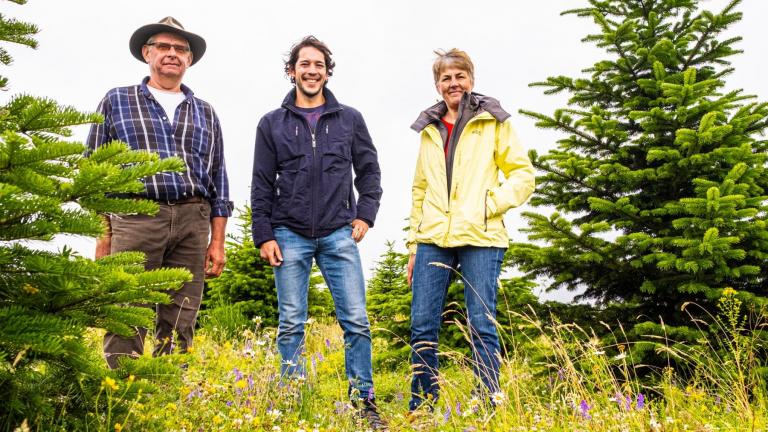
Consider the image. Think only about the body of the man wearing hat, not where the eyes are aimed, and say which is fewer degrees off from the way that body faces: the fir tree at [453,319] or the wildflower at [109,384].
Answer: the wildflower

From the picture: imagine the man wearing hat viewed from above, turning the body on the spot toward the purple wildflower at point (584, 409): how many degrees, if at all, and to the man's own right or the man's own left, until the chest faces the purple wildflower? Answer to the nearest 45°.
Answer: approximately 45° to the man's own left

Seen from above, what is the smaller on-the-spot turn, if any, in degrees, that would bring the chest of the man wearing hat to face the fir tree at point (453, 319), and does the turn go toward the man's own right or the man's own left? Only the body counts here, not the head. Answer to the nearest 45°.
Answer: approximately 135° to the man's own left

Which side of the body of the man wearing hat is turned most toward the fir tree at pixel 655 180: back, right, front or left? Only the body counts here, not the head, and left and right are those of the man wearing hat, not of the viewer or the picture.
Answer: left

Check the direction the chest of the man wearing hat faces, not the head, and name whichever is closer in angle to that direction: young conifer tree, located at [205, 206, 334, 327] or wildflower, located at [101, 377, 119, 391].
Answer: the wildflower

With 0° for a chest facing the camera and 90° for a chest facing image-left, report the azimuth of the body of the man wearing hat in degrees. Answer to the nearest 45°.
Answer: approximately 0°

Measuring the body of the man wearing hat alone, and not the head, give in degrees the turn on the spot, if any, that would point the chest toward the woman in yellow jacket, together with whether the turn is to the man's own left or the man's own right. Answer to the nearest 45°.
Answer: approximately 45° to the man's own left

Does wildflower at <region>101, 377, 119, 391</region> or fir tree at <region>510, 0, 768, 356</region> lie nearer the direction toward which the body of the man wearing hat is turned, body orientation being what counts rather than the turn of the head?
the wildflower

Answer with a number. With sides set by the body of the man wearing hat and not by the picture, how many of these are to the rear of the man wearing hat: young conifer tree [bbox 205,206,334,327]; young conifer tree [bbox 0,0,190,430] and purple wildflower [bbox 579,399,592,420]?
1

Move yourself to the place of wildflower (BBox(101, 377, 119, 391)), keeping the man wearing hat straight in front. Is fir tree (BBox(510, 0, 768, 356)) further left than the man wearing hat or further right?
right

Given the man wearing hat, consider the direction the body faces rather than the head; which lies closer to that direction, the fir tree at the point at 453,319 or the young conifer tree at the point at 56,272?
the young conifer tree
